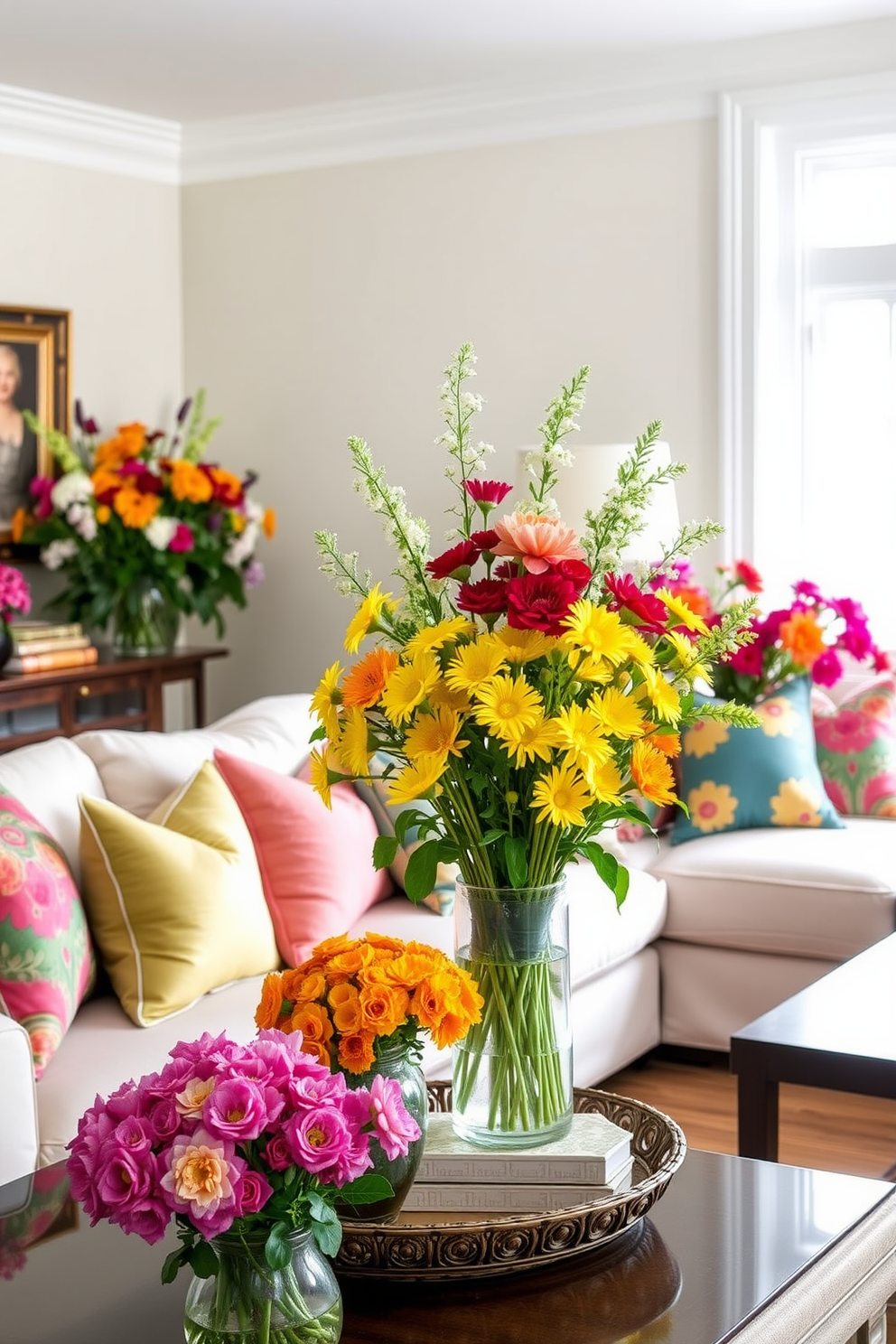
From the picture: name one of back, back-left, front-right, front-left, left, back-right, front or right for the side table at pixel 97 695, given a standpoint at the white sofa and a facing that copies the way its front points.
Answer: back

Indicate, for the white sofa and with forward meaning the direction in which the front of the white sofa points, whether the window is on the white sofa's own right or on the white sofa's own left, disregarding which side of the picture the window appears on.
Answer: on the white sofa's own left

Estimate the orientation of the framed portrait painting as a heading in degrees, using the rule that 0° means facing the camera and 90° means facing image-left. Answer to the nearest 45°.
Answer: approximately 315°

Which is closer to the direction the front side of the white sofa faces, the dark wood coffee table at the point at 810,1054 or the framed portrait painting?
the dark wood coffee table

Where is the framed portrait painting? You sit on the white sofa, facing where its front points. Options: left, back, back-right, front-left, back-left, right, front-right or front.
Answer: back

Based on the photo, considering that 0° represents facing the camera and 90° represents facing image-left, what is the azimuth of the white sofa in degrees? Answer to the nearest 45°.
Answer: approximately 315°
